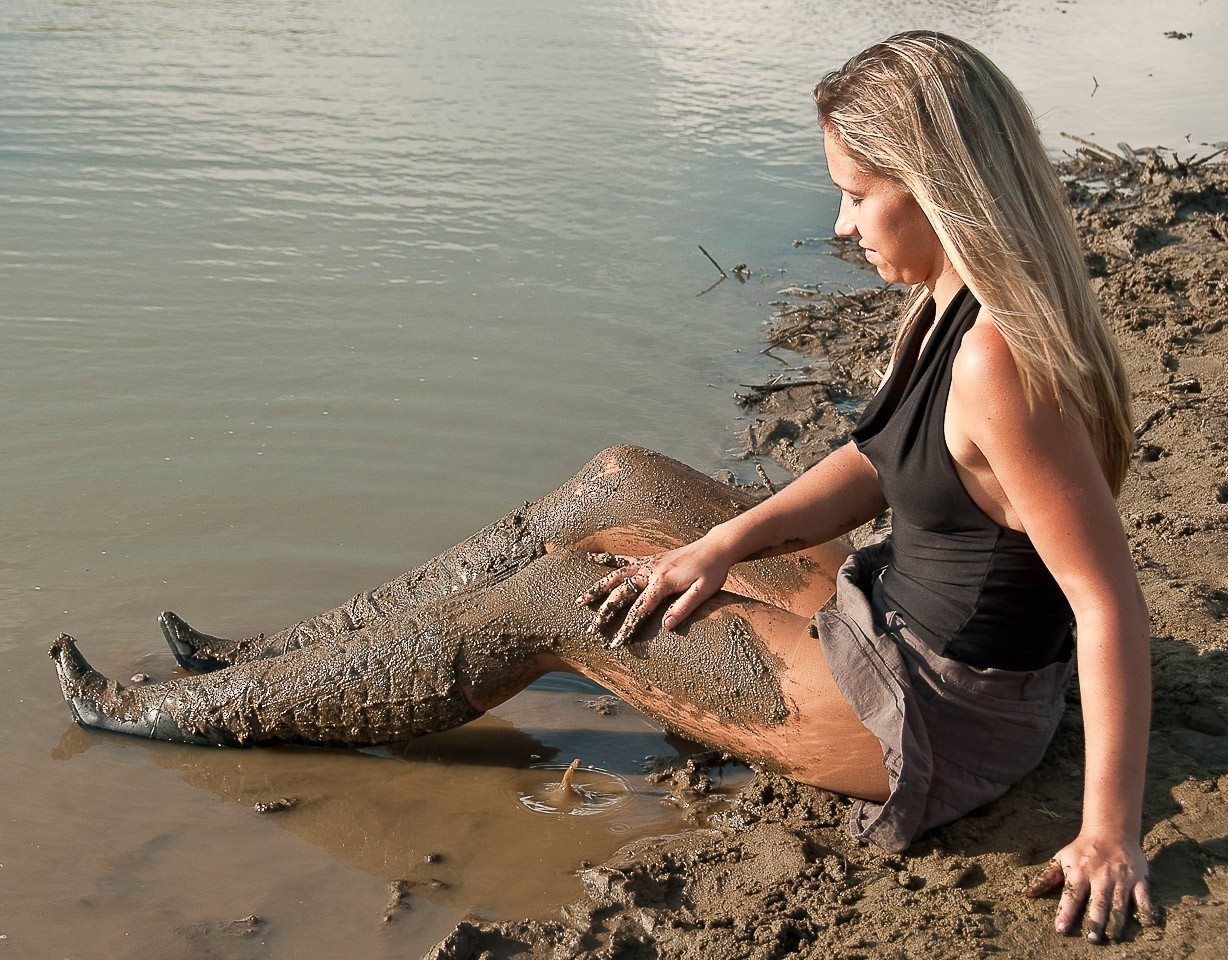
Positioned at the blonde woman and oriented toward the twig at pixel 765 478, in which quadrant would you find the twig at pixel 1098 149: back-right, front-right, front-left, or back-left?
front-right

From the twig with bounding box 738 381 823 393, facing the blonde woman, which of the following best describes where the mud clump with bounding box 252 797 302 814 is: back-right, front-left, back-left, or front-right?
front-right

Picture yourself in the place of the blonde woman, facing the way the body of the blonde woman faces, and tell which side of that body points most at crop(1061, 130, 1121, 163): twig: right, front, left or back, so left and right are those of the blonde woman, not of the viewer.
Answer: right

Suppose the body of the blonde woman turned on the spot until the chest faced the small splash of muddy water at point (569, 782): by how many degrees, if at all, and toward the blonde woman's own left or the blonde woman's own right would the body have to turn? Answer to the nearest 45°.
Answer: approximately 45° to the blonde woman's own right

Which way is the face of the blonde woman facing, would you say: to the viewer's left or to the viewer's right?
to the viewer's left

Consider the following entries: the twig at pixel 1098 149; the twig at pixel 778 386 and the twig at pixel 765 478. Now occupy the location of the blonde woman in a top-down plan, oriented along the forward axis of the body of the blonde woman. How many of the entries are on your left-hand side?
0

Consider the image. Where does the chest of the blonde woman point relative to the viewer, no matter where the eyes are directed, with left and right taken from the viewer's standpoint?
facing to the left of the viewer

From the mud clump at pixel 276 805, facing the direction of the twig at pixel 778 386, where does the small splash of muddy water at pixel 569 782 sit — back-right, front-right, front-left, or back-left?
front-right

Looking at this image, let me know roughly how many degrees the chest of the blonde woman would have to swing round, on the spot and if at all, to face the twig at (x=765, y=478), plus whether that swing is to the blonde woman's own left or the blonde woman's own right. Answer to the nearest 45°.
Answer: approximately 90° to the blonde woman's own right

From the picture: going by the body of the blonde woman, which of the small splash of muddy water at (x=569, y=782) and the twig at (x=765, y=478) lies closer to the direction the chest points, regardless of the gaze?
the small splash of muddy water

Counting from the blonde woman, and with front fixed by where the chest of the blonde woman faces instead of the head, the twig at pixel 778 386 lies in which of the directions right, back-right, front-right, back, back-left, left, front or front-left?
right
